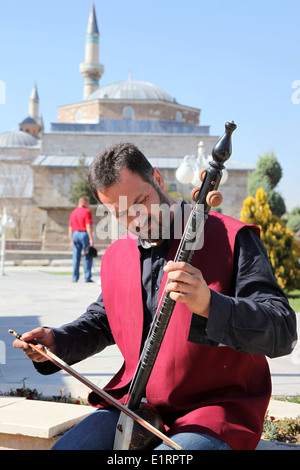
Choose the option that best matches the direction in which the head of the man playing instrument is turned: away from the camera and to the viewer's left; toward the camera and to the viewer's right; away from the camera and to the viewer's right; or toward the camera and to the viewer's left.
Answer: toward the camera and to the viewer's left

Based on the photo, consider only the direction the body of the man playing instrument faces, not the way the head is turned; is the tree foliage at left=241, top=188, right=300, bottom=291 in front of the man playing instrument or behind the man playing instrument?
behind

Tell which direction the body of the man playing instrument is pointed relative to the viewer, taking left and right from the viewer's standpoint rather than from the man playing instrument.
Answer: facing the viewer and to the left of the viewer

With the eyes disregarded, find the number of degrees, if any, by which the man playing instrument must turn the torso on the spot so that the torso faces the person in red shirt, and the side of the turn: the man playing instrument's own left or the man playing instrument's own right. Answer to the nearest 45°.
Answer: approximately 135° to the man playing instrument's own right

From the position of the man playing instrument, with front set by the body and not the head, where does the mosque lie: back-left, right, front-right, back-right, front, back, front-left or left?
back-right

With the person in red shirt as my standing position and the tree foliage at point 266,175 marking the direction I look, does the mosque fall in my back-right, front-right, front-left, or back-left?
front-left

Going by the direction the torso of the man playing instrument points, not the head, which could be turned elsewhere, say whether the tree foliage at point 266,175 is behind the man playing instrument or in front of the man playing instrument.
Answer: behind
